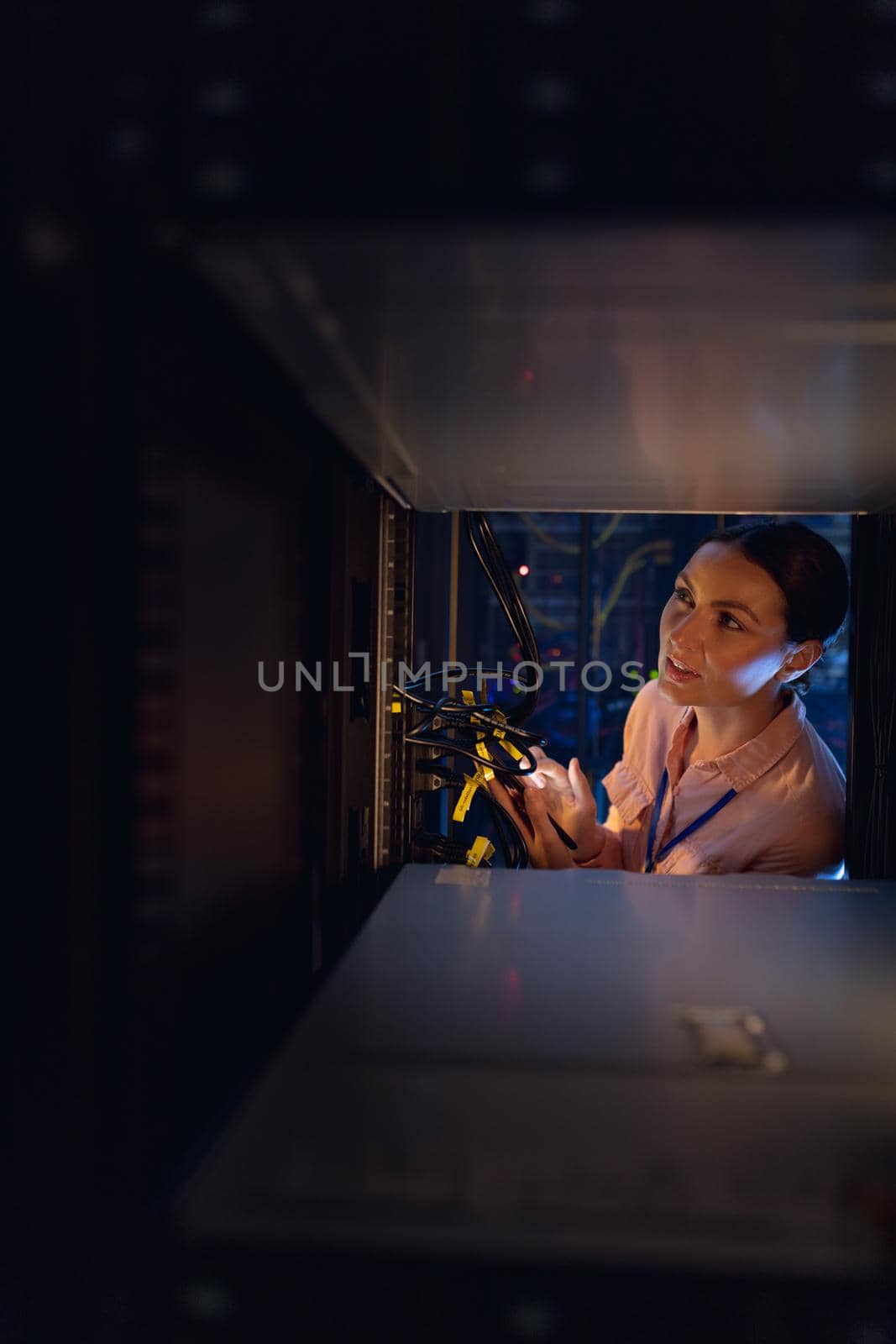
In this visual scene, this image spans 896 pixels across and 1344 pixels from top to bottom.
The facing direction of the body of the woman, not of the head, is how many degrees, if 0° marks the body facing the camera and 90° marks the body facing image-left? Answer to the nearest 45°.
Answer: approximately 45°

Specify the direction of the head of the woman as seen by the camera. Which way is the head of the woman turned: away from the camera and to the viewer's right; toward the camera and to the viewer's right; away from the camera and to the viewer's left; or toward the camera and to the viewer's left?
toward the camera and to the viewer's left
